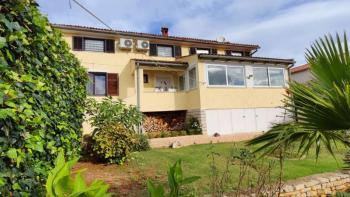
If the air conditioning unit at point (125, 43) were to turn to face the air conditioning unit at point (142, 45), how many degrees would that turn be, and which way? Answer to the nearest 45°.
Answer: approximately 90° to its left

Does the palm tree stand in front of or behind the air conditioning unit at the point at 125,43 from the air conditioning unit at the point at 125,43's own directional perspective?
in front

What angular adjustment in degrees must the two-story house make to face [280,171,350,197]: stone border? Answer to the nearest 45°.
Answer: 0° — it already faces it

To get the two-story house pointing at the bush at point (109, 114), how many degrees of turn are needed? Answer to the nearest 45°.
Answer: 0° — it already faces it

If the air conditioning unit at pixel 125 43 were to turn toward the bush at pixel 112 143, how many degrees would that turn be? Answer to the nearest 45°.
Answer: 0° — it already faces it

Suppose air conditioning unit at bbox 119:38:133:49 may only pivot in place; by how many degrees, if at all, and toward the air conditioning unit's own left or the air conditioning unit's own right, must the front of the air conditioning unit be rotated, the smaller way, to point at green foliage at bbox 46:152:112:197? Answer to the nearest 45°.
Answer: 0° — it already faces it

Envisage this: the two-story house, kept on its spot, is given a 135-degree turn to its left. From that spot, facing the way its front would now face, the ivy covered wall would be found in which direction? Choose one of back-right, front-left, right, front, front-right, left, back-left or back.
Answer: back-right

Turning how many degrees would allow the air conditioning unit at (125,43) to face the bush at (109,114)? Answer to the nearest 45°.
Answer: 0° — it already faces it

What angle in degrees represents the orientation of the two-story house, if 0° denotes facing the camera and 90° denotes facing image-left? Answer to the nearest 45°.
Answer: approximately 0°

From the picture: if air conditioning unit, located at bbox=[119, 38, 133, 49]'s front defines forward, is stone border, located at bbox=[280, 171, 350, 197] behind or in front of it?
in front
